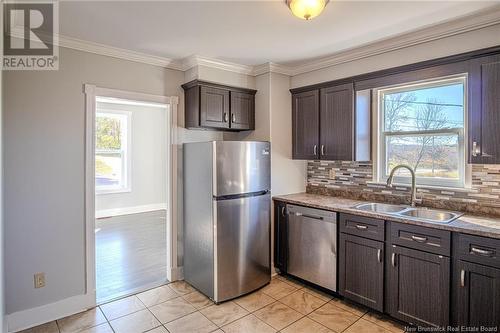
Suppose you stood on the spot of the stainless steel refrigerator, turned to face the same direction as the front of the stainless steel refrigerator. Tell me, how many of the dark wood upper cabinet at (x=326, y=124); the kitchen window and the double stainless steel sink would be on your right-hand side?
0

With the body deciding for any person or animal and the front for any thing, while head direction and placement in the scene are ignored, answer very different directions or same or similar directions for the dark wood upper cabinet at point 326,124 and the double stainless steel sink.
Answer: same or similar directions

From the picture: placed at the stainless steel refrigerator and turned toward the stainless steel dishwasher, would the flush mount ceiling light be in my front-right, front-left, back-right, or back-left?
front-right

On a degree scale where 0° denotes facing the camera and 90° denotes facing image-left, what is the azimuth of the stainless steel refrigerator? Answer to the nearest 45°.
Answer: approximately 315°

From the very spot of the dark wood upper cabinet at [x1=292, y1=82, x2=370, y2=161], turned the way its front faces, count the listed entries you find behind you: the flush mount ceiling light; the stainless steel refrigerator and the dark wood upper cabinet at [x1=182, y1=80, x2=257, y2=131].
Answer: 0

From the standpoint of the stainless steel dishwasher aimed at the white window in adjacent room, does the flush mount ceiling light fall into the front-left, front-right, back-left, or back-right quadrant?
back-left

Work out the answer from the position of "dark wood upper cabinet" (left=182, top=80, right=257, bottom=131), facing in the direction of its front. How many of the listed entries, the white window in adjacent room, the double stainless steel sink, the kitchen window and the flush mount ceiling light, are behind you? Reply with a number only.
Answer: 1

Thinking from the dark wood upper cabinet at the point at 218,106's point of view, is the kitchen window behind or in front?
in front

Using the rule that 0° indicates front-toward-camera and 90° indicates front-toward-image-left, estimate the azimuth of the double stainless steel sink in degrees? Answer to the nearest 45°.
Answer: approximately 45°

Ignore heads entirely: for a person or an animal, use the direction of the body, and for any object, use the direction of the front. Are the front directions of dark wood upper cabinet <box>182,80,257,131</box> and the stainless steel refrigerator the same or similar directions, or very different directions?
same or similar directions

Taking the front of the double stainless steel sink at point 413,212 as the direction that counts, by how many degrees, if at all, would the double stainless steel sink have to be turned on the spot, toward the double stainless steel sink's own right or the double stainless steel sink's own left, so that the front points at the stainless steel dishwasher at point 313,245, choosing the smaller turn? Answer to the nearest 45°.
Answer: approximately 45° to the double stainless steel sink's own right

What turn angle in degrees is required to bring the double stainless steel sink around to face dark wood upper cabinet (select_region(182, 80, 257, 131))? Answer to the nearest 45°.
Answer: approximately 45° to its right

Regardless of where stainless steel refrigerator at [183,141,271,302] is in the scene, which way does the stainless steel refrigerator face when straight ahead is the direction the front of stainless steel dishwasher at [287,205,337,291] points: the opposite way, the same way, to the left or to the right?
to the left

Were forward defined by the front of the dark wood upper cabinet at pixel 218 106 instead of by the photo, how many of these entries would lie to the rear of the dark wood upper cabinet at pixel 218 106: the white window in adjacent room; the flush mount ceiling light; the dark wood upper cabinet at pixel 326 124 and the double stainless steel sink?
1

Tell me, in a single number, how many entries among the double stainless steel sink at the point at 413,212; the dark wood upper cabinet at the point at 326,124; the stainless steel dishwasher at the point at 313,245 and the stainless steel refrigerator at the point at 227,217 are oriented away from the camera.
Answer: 0

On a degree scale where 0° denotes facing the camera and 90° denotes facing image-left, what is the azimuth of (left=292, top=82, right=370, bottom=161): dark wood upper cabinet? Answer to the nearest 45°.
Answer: approximately 45°
